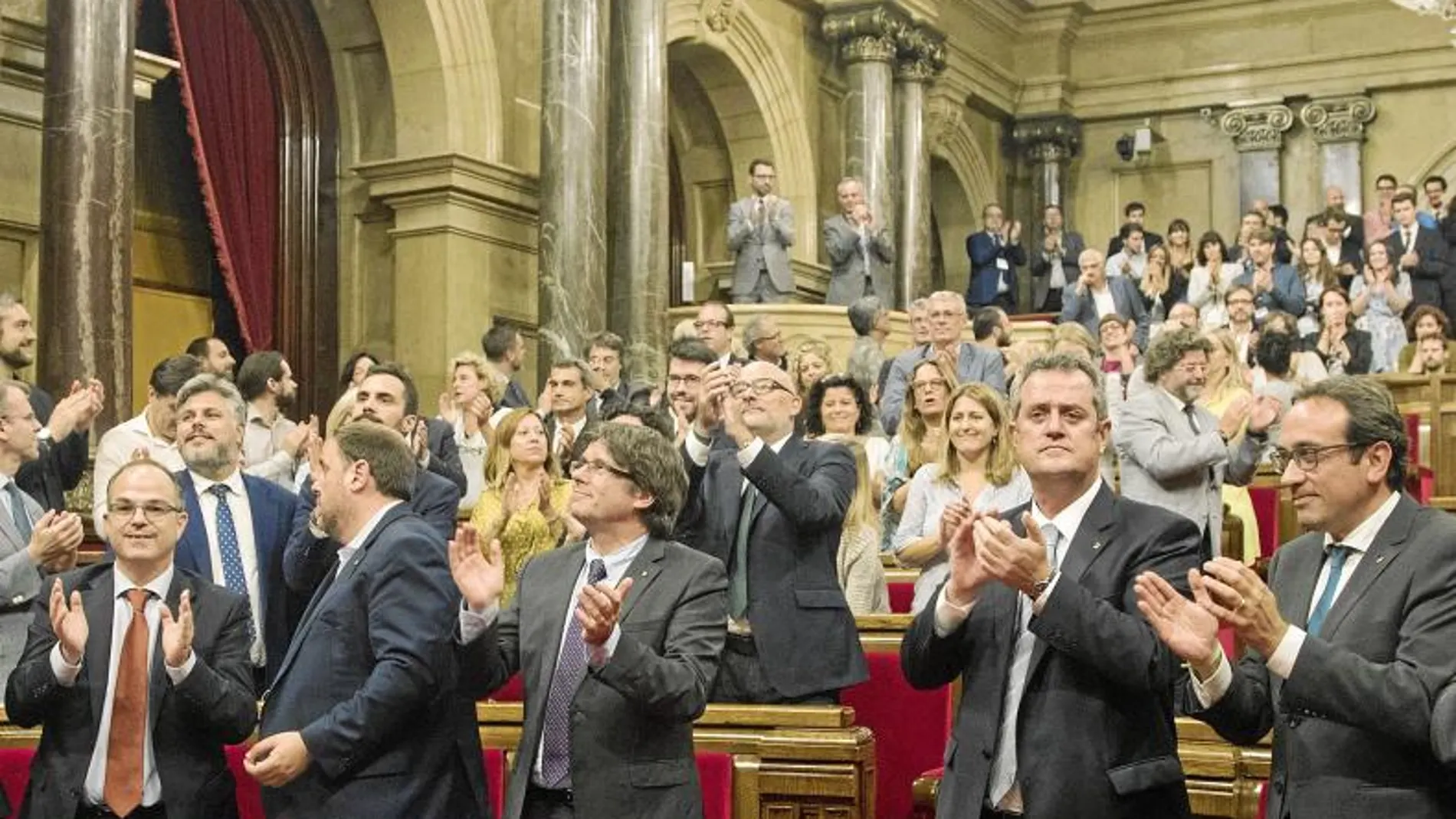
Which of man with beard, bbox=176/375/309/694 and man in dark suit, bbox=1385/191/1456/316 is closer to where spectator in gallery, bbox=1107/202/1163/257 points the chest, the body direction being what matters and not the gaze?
the man with beard

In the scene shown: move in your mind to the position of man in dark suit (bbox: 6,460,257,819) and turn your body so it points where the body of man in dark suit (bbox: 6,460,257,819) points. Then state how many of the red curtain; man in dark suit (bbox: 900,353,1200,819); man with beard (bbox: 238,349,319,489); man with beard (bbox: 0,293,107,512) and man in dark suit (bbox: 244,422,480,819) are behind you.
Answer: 3

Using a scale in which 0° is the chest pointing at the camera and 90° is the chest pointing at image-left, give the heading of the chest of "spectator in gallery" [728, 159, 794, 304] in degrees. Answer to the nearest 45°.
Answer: approximately 0°
